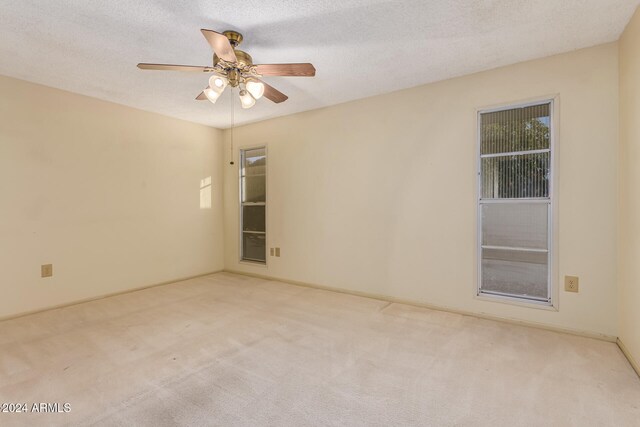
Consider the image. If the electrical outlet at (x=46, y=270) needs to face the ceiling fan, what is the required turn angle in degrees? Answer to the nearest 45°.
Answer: approximately 45° to its left

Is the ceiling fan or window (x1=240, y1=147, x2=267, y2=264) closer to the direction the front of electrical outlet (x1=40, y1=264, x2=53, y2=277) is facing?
the ceiling fan

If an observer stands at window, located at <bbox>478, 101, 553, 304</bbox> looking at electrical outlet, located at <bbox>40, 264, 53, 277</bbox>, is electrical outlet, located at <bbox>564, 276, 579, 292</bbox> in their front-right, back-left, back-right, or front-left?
back-left

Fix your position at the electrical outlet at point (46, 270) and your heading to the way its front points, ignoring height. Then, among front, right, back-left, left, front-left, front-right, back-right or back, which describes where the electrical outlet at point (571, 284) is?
front-left

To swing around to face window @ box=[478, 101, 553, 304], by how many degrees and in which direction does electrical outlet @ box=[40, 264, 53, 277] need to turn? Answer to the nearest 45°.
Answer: approximately 45° to its left

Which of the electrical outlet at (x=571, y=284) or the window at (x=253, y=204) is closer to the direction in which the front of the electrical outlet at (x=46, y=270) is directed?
the electrical outlet

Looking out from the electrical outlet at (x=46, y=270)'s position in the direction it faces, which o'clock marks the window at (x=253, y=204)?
The window is roughly at 9 o'clock from the electrical outlet.
